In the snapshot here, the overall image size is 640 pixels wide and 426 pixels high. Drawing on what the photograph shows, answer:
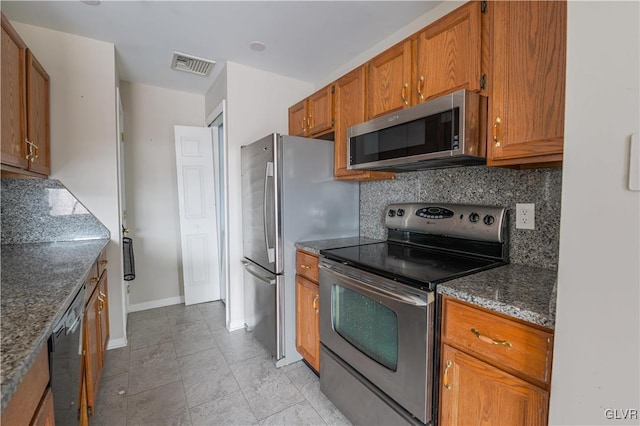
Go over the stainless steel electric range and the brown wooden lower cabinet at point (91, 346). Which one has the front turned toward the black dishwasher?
the stainless steel electric range

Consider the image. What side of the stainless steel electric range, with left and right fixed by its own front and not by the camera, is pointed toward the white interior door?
right

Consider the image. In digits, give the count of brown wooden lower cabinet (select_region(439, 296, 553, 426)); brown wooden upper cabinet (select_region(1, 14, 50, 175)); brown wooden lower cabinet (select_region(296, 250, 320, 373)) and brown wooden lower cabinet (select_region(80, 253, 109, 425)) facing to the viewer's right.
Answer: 2

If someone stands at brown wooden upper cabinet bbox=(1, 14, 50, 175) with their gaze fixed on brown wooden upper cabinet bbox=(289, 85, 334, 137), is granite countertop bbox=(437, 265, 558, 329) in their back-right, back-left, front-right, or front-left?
front-right

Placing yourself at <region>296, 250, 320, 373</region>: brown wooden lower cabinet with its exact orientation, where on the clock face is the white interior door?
The white interior door is roughly at 3 o'clock from the brown wooden lower cabinet.

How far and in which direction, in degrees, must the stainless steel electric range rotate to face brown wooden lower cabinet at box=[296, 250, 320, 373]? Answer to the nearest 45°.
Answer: approximately 90° to its right

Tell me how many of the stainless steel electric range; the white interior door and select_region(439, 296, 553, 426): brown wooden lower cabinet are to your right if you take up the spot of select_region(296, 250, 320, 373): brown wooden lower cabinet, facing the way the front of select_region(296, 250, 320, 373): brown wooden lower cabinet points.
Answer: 1

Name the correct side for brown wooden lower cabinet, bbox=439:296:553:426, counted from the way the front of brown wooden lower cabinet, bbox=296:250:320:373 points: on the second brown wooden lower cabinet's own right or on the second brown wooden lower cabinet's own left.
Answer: on the second brown wooden lower cabinet's own left

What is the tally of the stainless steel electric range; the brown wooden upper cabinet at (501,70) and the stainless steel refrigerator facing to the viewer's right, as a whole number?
0

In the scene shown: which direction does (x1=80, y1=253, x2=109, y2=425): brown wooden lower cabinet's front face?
to the viewer's right

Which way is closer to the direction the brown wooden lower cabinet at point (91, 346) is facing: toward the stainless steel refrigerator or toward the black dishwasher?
the stainless steel refrigerator
